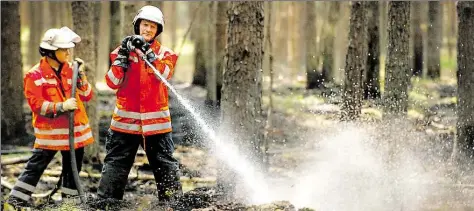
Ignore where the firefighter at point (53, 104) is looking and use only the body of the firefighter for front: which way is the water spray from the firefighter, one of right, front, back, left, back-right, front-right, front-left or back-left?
front-left

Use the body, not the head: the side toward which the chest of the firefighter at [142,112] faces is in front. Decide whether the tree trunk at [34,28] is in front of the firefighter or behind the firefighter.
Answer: behind

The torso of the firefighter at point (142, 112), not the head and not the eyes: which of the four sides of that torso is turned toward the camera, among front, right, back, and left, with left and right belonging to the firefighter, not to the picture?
front

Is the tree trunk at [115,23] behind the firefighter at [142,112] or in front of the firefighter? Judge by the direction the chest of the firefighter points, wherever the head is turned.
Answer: behind

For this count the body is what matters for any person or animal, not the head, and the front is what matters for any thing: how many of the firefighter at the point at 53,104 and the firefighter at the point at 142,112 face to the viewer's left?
0

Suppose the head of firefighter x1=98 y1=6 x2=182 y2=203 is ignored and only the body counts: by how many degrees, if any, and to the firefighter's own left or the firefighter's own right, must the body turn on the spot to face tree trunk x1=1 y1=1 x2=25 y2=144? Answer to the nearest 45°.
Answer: approximately 180°

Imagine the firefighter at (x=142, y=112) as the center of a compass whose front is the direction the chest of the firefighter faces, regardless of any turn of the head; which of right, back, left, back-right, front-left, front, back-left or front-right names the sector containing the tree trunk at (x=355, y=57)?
back-left

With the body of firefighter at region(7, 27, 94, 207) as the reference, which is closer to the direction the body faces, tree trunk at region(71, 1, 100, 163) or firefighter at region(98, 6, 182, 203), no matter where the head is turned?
the firefighter

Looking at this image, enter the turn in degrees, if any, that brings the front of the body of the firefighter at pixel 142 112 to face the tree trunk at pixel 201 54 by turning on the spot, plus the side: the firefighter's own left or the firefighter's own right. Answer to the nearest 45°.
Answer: approximately 180°

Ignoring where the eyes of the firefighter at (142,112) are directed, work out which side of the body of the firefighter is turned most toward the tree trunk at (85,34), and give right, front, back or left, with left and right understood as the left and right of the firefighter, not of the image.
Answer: back
